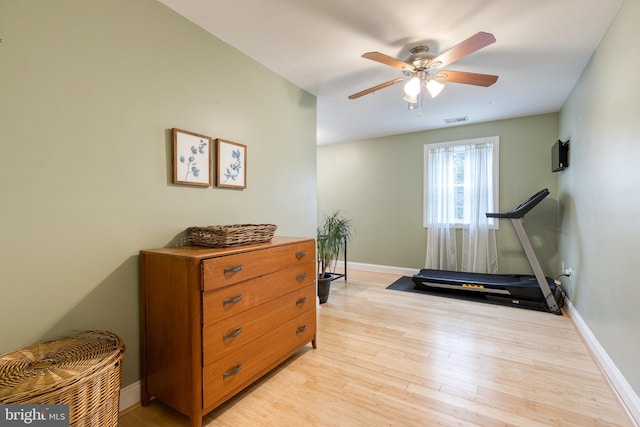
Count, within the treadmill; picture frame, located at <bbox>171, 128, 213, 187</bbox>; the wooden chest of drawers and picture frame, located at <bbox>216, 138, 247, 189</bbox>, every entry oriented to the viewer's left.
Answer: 0

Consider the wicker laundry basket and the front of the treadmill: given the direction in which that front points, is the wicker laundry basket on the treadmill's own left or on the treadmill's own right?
on the treadmill's own right

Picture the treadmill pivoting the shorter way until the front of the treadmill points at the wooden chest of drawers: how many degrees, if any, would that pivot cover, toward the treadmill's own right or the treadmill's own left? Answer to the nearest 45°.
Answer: approximately 135° to the treadmill's own right

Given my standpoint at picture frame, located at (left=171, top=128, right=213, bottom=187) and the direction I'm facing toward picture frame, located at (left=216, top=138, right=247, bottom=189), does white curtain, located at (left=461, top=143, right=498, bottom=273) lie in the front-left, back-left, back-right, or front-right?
front-right

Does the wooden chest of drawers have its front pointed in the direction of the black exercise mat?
no

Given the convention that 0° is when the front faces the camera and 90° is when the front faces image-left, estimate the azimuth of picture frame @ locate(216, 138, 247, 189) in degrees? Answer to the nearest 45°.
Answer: approximately 315°

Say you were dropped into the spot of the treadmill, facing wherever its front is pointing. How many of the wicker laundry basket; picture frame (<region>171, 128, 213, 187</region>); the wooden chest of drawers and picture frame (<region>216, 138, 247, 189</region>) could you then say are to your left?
0

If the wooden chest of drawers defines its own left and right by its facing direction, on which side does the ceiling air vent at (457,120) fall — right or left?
on its left

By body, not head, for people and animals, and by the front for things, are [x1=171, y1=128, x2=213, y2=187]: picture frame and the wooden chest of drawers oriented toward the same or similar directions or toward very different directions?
same or similar directions

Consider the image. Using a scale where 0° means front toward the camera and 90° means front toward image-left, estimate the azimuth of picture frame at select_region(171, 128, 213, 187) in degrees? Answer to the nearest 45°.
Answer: approximately 315°

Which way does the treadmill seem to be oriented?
to the viewer's right

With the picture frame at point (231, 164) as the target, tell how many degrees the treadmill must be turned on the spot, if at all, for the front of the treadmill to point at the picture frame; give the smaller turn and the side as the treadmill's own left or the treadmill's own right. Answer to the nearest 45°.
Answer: approximately 135° to the treadmill's own right

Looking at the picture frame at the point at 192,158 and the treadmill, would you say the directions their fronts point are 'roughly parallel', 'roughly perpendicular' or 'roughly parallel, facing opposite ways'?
roughly parallel

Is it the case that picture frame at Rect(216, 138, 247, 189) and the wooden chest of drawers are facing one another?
no

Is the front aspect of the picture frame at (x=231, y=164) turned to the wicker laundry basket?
no

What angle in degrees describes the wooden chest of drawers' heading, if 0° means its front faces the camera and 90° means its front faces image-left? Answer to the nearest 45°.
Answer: approximately 315°

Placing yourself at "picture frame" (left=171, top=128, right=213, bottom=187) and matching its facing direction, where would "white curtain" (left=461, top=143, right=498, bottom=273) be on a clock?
The white curtain is roughly at 10 o'clock from the picture frame.

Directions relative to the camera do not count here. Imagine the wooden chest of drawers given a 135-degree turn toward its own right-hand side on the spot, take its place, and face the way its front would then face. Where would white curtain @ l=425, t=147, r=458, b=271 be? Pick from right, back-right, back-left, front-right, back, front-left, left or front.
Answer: back-right

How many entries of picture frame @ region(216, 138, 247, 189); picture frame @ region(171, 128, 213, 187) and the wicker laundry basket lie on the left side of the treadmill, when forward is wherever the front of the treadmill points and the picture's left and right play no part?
0

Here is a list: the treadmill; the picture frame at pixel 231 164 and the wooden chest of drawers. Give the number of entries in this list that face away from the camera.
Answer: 0

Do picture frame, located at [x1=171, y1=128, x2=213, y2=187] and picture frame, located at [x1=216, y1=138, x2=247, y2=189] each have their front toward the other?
no

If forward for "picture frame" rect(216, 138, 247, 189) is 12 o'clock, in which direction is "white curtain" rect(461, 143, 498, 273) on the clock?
The white curtain is roughly at 10 o'clock from the picture frame.

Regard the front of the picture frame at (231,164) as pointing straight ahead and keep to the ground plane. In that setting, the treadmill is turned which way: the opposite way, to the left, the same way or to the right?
the same way
